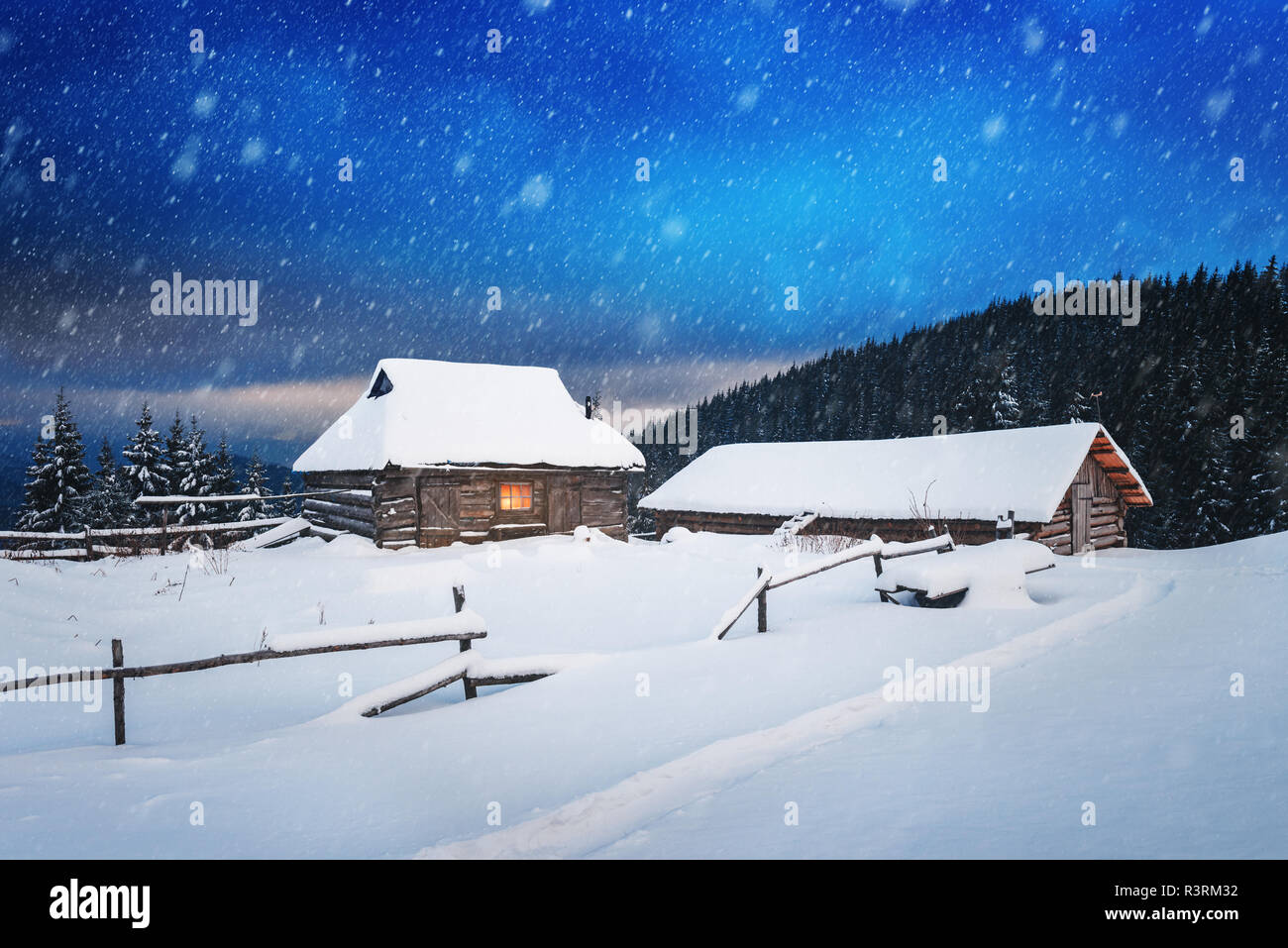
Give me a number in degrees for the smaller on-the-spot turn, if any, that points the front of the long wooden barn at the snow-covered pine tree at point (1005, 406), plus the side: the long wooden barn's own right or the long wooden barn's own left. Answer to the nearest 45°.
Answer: approximately 135° to the long wooden barn's own left

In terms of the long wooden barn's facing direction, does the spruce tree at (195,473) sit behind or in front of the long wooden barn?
behind

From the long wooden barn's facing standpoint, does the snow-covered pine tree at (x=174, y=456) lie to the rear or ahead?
to the rear

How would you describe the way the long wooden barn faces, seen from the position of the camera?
facing the viewer and to the right of the viewer
